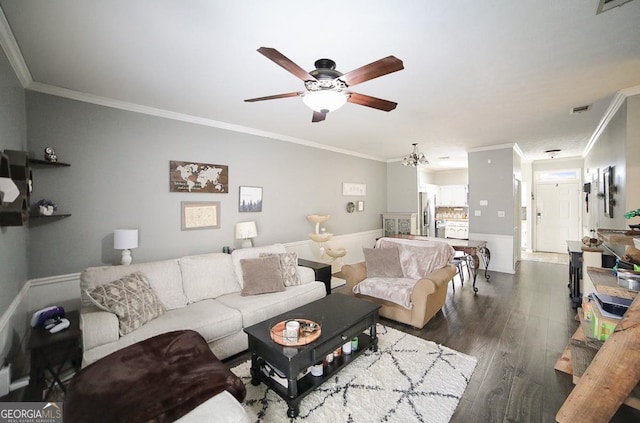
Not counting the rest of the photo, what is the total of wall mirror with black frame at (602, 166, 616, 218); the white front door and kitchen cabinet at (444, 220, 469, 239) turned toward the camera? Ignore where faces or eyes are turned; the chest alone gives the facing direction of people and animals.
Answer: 2

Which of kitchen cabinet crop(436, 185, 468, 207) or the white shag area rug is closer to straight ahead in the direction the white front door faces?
the white shag area rug

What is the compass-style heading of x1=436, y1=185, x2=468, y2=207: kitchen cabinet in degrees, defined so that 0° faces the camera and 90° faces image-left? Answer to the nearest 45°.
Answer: approximately 0°

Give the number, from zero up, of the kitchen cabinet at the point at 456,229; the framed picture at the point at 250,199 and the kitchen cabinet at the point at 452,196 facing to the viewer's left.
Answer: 0

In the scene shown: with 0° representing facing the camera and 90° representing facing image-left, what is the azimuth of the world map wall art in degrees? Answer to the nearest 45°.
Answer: approximately 315°

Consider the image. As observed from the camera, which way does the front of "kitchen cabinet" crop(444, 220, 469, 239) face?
facing the viewer

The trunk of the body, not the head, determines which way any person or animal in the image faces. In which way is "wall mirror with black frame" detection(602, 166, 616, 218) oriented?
to the viewer's left

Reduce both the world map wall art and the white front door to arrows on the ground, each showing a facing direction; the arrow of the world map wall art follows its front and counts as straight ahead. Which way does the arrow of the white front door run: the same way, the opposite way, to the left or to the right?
to the right

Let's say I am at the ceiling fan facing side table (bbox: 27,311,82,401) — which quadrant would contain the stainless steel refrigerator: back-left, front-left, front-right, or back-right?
back-right

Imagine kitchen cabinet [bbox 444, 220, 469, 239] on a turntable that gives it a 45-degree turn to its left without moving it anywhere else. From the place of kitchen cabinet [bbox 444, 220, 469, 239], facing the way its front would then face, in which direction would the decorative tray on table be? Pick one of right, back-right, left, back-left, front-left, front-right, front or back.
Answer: front-right

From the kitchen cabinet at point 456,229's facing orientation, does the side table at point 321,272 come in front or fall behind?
in front

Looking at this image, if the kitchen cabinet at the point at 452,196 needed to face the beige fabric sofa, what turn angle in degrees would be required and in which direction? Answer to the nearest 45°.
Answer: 0° — it already faces it

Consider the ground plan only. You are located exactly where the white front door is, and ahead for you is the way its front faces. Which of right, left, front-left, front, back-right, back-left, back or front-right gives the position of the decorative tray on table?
front

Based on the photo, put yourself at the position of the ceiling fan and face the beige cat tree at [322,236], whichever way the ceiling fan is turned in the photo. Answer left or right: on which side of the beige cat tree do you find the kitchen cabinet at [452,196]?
right

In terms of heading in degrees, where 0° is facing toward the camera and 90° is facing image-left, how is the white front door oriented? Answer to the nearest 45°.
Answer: approximately 0°
